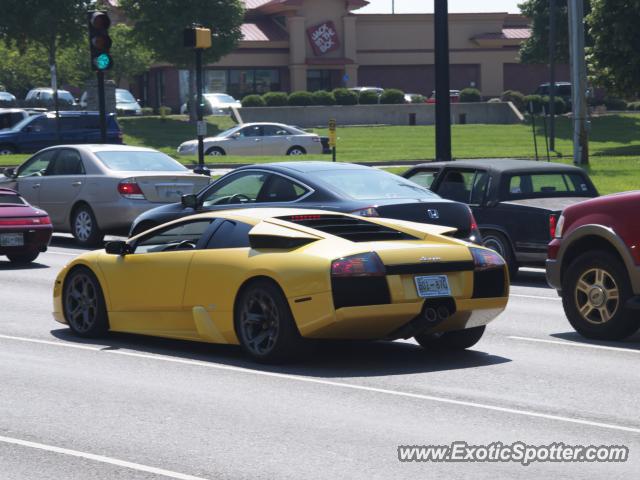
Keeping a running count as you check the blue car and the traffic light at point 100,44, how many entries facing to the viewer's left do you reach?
1

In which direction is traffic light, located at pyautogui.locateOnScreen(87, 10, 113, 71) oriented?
toward the camera

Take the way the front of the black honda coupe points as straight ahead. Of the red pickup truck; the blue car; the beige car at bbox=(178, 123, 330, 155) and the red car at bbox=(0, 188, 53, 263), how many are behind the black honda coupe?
1

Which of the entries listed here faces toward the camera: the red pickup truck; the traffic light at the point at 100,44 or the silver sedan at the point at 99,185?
the traffic light

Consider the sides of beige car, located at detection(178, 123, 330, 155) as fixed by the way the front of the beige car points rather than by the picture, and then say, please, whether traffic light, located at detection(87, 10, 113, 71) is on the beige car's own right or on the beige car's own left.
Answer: on the beige car's own left

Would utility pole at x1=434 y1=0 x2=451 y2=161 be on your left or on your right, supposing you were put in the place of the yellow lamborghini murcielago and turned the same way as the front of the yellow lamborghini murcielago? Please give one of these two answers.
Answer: on your right

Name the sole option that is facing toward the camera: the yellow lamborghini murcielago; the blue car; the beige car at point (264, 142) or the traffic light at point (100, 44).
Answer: the traffic light

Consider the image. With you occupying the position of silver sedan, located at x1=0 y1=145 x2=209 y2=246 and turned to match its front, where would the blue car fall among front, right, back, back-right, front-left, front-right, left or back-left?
front-right

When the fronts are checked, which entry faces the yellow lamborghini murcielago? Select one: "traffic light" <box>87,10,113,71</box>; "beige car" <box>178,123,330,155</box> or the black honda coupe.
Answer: the traffic light

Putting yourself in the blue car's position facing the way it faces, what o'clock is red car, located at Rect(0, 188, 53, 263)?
The red car is roughly at 9 o'clock from the blue car.

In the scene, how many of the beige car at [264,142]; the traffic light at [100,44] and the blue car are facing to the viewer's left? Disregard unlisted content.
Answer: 2

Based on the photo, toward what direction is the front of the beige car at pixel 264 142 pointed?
to the viewer's left

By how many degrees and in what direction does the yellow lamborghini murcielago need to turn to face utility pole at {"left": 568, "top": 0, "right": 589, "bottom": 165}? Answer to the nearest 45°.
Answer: approximately 45° to its right

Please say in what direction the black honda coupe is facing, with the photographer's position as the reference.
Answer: facing away from the viewer and to the left of the viewer
